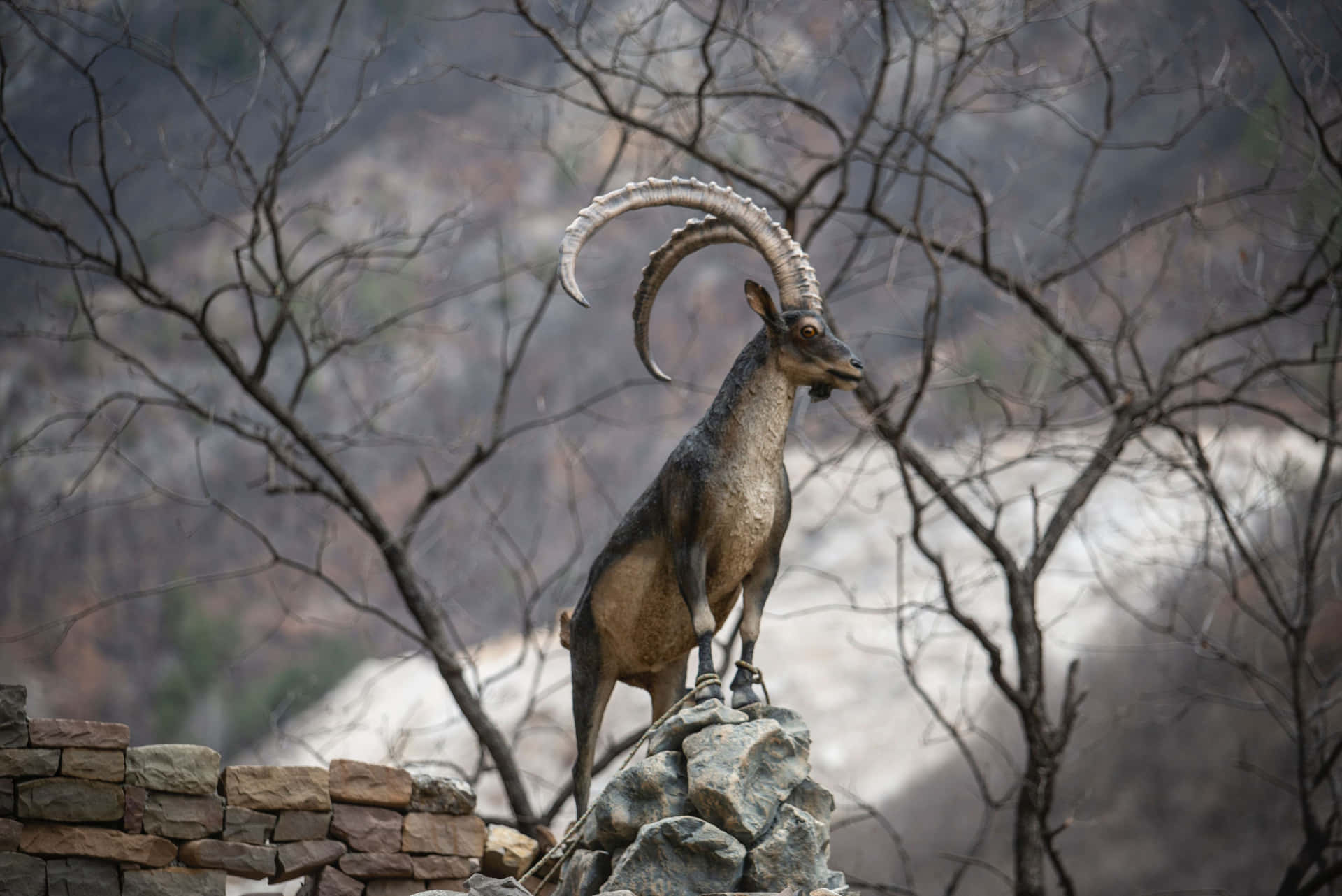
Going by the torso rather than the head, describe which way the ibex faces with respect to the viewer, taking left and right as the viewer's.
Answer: facing the viewer and to the right of the viewer
